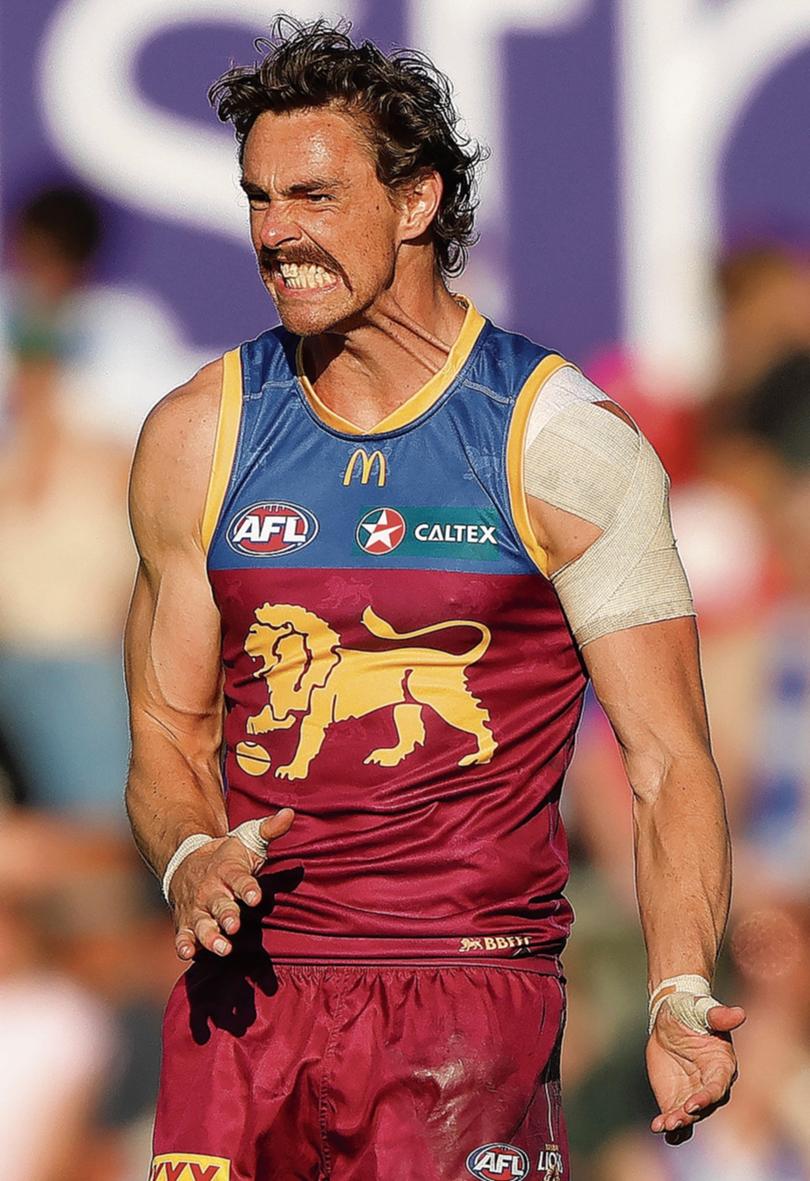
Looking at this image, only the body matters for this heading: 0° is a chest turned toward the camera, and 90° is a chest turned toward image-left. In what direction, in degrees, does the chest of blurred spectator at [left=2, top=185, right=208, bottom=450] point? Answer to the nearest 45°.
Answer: approximately 45°

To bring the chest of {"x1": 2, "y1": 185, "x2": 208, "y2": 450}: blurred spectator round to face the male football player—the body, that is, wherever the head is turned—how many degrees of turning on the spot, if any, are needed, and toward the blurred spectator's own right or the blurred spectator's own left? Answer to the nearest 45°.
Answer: approximately 45° to the blurred spectator's own left

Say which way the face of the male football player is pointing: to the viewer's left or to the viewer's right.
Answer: to the viewer's left

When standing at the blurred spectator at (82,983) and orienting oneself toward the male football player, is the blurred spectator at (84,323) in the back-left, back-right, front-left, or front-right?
back-left

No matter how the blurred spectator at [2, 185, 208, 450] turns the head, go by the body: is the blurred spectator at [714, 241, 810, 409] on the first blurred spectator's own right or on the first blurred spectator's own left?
on the first blurred spectator's own left

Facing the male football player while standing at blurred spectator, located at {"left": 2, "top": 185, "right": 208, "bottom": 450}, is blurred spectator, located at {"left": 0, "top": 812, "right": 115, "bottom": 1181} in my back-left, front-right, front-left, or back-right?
front-right
